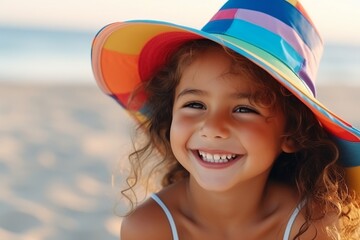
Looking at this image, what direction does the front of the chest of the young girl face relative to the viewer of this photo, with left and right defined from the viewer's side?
facing the viewer
